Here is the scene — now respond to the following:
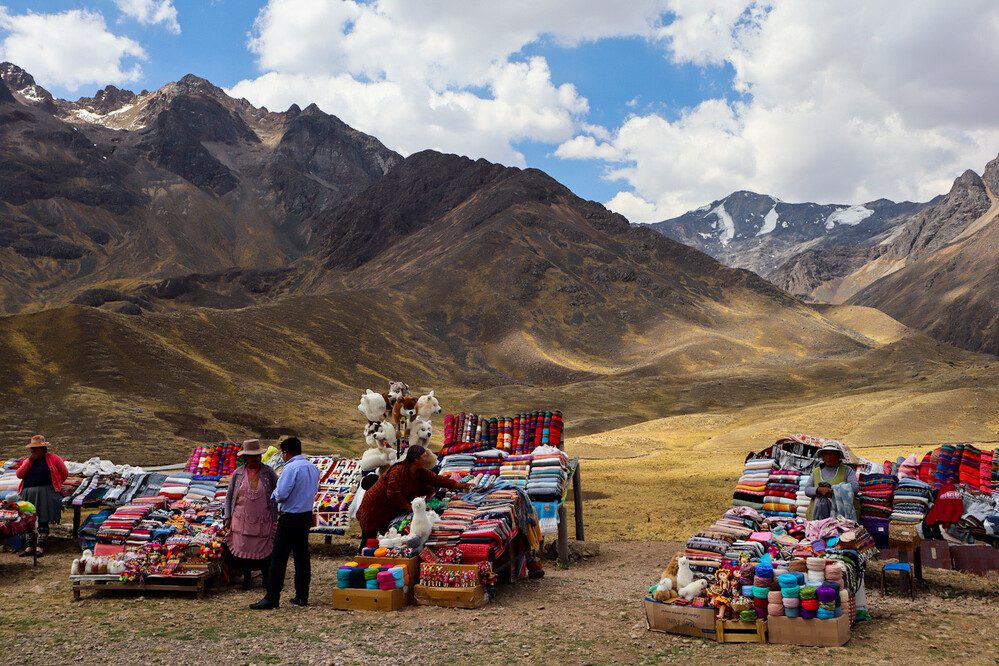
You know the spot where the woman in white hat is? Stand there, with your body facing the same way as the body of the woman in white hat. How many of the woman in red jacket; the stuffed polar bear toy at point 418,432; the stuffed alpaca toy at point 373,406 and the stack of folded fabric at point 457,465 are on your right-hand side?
4

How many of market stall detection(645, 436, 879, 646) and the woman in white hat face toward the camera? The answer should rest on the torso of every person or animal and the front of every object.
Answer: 2

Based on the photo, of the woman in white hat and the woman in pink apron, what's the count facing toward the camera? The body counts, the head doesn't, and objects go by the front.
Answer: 2

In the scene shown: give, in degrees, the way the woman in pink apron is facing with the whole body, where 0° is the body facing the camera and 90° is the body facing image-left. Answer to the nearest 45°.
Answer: approximately 0°

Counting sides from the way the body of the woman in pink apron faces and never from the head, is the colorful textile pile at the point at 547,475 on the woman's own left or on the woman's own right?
on the woman's own left

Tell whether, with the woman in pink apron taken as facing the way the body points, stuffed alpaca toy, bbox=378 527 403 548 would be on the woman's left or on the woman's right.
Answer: on the woman's left

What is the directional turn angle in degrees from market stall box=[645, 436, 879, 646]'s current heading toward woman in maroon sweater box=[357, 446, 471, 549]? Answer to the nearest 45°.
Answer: approximately 90° to its right

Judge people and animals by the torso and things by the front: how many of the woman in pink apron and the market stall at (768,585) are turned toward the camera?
2
